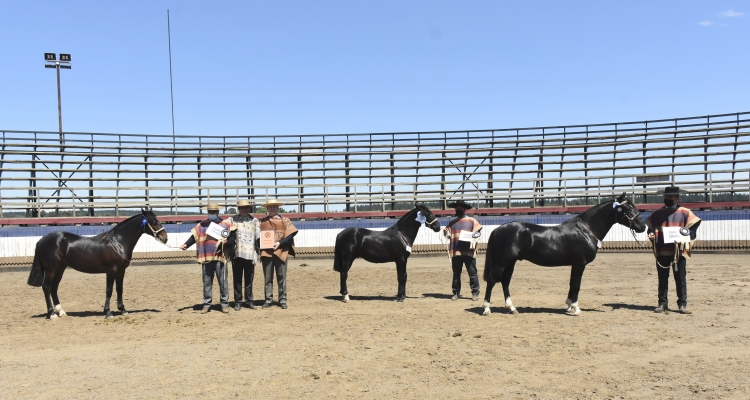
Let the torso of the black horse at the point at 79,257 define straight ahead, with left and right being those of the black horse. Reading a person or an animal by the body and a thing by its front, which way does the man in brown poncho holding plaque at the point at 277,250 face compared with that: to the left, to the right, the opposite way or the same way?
to the right

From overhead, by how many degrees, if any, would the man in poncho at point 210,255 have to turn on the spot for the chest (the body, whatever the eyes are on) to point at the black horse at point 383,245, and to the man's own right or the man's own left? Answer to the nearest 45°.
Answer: approximately 90° to the man's own left

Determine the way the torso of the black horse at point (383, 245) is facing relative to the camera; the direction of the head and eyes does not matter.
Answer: to the viewer's right

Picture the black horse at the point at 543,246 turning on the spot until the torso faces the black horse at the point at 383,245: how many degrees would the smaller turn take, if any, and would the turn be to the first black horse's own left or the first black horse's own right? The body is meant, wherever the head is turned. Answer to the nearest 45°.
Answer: approximately 180°

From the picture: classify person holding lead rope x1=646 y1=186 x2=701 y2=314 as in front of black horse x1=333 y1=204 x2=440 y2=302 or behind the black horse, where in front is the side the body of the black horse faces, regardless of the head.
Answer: in front

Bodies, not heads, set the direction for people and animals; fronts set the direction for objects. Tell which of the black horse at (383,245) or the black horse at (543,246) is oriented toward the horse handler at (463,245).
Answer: the black horse at (383,245)

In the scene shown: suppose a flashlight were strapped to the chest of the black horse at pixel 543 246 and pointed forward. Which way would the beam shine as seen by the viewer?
to the viewer's right

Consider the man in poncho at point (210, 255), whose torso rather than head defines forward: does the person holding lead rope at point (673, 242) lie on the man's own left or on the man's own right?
on the man's own left

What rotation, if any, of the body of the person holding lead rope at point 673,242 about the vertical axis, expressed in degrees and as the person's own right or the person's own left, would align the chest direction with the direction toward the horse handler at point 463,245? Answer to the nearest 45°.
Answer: approximately 90° to the person's own right

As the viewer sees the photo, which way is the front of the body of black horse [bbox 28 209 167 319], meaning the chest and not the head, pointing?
to the viewer's right
